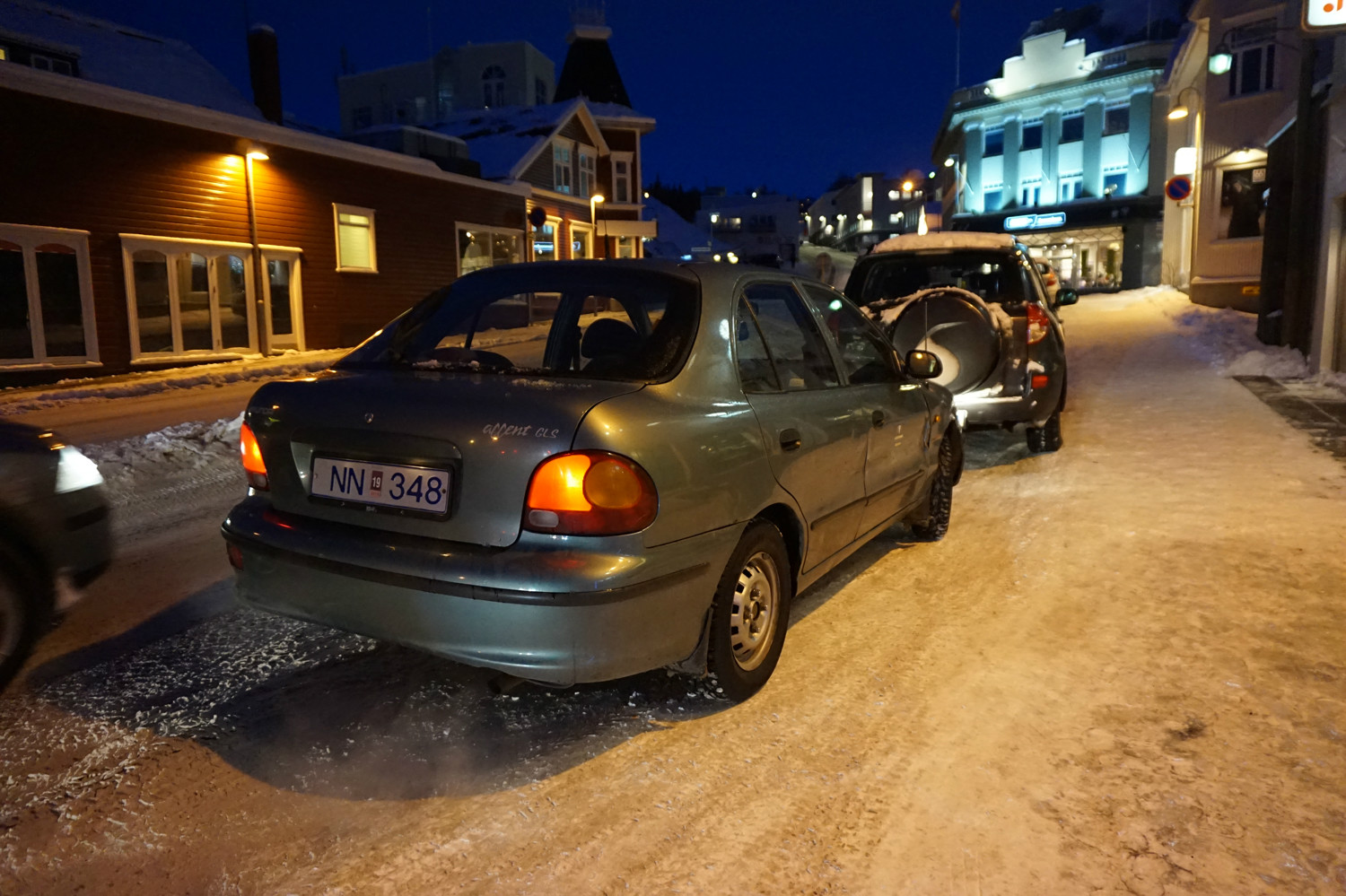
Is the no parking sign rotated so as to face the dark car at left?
yes

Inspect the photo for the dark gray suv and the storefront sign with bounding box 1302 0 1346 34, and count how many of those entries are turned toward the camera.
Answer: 1

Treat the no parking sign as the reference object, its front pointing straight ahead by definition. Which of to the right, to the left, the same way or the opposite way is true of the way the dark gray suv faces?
the opposite way

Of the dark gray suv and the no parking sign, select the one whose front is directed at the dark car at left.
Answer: the no parking sign

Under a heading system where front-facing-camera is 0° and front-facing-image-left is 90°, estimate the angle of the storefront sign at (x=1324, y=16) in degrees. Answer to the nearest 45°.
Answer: approximately 0°

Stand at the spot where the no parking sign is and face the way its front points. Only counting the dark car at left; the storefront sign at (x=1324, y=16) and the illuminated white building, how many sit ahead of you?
2

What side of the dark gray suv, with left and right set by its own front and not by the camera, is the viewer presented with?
back

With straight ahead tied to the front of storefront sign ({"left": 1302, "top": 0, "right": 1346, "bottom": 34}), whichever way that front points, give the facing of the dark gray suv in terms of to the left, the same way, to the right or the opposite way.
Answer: the opposite way

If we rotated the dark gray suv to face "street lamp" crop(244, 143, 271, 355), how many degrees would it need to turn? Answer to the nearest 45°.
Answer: approximately 45° to its left
